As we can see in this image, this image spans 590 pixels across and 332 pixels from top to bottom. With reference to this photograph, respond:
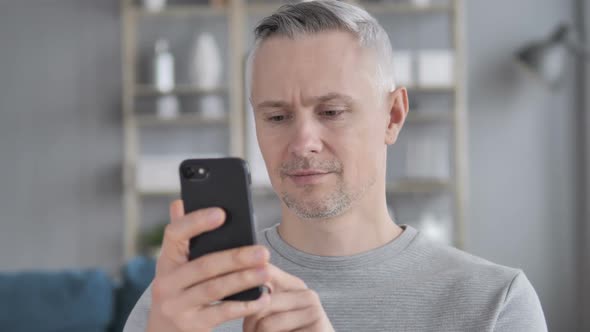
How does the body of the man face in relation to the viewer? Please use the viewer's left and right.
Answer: facing the viewer

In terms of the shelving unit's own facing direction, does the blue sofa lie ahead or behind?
ahead

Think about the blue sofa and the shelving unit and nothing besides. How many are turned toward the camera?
2

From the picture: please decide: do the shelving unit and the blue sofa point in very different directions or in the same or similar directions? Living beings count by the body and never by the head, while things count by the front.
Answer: same or similar directions

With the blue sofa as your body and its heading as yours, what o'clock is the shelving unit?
The shelving unit is roughly at 7 o'clock from the blue sofa.

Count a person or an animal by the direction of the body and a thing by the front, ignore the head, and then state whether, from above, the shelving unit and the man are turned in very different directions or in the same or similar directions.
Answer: same or similar directions

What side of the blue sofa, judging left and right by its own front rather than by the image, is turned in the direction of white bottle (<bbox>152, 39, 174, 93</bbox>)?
back

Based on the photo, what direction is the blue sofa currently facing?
toward the camera

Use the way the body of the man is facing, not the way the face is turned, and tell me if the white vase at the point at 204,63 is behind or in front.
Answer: behind

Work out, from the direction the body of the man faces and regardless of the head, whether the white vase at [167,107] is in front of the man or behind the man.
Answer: behind

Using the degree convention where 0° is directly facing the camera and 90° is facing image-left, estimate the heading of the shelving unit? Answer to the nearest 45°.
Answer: approximately 0°

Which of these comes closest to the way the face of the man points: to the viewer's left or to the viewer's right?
to the viewer's left

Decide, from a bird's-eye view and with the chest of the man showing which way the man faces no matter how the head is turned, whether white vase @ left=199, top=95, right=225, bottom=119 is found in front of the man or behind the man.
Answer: behind

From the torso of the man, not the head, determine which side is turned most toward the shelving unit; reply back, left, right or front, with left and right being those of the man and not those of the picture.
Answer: back

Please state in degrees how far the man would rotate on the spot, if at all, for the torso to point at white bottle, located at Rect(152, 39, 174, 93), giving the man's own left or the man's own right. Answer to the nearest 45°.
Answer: approximately 180°
